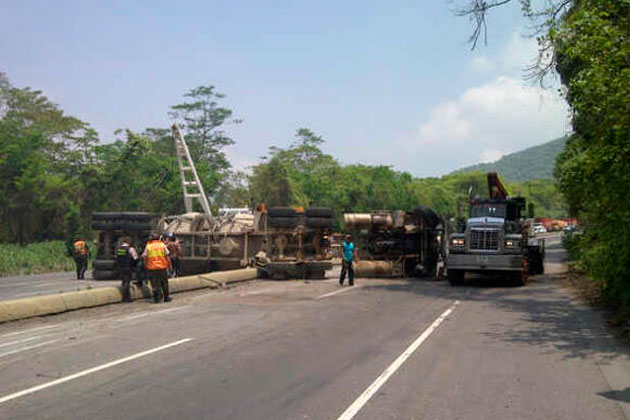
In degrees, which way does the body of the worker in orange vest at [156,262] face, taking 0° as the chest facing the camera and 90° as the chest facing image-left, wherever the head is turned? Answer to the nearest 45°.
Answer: approximately 180°

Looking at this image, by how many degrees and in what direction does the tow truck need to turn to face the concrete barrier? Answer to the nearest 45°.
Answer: approximately 45° to its right

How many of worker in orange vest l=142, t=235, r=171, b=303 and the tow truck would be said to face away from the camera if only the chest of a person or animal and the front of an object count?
1

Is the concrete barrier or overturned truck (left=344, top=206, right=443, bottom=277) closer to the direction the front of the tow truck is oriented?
the concrete barrier

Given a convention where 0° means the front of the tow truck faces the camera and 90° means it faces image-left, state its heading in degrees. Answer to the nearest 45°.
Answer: approximately 0°

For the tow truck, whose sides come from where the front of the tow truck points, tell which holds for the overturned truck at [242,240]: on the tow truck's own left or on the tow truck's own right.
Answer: on the tow truck's own right

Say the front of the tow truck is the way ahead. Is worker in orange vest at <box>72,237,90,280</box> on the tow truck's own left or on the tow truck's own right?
on the tow truck's own right

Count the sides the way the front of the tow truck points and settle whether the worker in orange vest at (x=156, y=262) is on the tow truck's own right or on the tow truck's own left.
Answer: on the tow truck's own right
